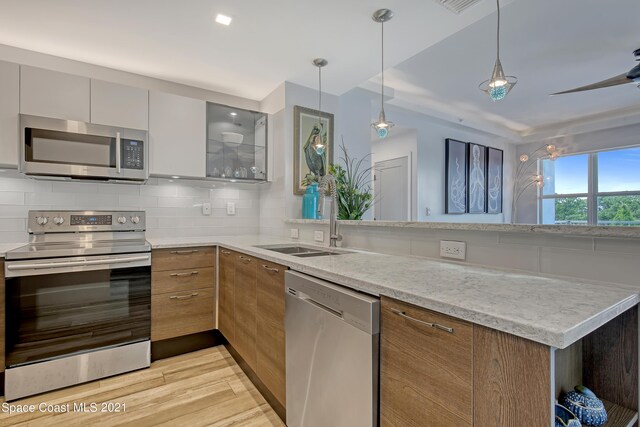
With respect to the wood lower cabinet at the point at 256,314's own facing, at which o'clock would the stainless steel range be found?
The stainless steel range is roughly at 2 o'clock from the wood lower cabinet.

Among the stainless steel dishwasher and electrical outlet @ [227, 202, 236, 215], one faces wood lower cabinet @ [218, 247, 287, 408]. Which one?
the electrical outlet

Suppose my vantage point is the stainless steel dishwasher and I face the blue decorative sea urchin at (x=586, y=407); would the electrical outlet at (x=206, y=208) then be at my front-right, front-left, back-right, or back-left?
back-left

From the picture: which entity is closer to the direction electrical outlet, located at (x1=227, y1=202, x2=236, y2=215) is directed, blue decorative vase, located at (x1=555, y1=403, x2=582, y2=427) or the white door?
the blue decorative vase

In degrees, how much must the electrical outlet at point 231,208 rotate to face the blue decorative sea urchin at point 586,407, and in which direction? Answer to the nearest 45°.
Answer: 0° — it already faces it

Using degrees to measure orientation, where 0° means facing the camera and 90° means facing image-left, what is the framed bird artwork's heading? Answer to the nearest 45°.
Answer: approximately 315°

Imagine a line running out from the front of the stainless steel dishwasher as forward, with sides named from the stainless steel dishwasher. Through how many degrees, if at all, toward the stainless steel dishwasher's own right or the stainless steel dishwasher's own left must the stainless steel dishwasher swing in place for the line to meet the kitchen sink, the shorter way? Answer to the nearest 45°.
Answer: approximately 135° to the stainless steel dishwasher's own right

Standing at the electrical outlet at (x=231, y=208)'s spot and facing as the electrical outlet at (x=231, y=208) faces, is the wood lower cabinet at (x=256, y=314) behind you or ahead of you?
ahead

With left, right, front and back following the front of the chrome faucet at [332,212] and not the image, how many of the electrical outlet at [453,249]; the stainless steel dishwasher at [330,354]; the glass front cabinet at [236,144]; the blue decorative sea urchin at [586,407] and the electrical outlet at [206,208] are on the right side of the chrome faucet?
2

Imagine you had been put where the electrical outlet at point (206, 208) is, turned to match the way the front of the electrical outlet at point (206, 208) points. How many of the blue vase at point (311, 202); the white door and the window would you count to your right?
0

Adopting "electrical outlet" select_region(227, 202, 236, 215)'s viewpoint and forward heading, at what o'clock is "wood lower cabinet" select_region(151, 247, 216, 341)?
The wood lower cabinet is roughly at 1 o'clock from the electrical outlet.

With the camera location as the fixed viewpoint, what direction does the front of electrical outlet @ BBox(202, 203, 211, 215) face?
facing the viewer

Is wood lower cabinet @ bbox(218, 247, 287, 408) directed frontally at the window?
no

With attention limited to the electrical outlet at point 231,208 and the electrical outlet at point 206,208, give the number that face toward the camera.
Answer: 2

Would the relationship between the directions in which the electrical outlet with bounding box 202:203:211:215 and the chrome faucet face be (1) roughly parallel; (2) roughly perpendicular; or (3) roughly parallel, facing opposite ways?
roughly perpendicular

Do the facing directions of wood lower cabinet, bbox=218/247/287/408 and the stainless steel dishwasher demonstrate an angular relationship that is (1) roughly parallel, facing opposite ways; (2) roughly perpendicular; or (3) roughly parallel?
roughly parallel

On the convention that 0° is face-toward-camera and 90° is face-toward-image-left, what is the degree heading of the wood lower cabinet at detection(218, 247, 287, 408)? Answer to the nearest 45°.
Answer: approximately 45°

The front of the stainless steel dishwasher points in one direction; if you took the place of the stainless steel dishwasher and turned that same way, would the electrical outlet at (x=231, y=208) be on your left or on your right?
on your right
